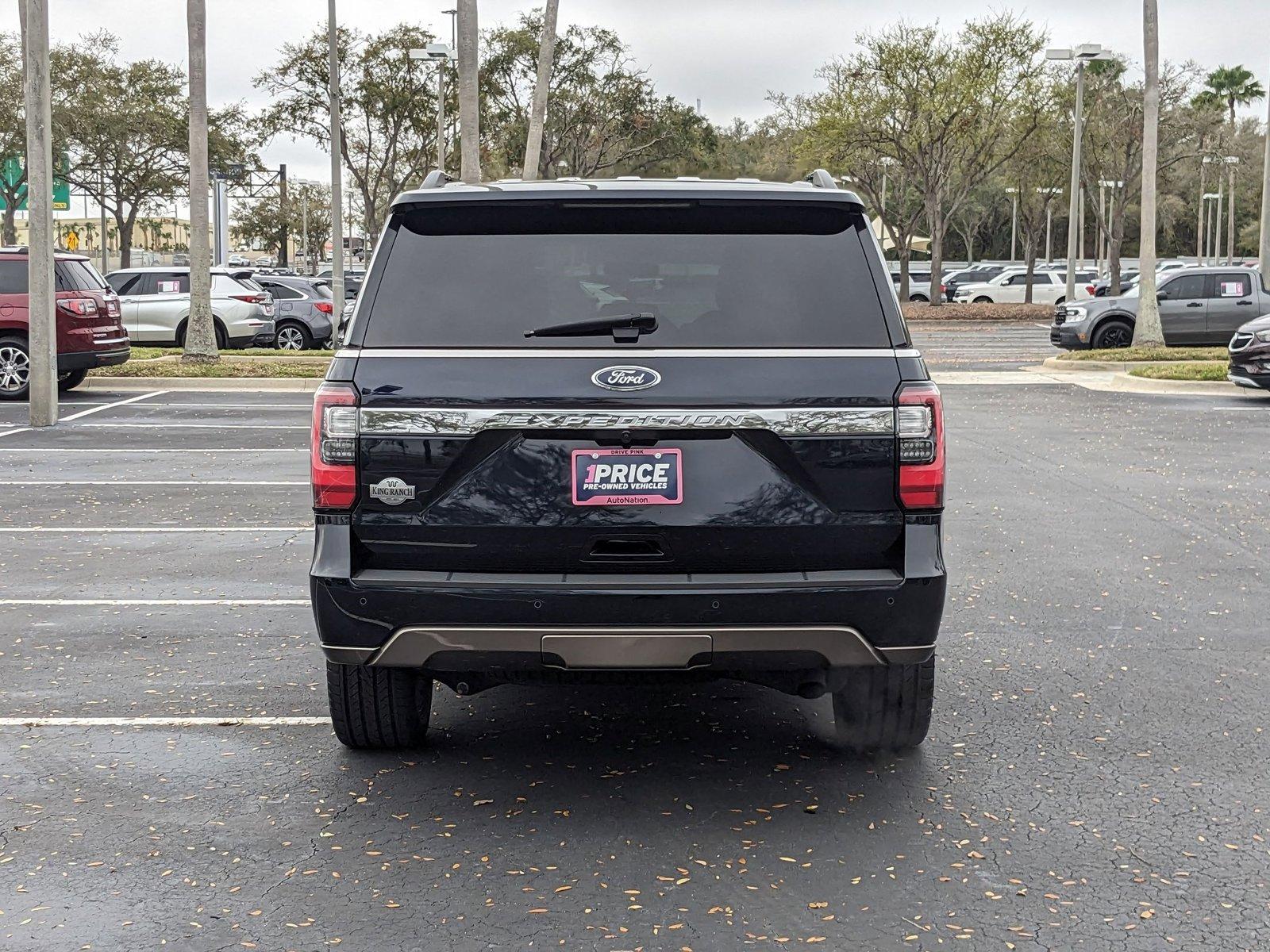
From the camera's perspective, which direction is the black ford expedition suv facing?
away from the camera

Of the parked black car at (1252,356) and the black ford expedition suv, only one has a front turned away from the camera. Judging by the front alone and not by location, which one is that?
the black ford expedition suv

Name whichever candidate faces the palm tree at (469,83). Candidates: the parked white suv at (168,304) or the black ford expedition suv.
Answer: the black ford expedition suv

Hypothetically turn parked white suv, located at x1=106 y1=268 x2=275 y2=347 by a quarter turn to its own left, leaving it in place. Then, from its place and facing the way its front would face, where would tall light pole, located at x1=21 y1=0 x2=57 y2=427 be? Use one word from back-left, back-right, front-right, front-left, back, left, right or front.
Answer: front-left

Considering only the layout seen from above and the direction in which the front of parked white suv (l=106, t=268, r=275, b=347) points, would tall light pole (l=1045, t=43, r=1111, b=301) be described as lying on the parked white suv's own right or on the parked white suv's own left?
on the parked white suv's own right

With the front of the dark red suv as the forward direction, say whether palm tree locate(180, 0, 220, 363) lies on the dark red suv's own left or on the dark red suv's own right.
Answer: on the dark red suv's own right

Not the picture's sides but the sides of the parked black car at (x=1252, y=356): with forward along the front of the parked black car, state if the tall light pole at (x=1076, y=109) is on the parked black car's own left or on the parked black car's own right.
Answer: on the parked black car's own right

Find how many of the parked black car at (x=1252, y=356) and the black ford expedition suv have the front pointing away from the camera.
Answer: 1

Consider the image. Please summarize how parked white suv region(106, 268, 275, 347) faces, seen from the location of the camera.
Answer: facing away from the viewer and to the left of the viewer

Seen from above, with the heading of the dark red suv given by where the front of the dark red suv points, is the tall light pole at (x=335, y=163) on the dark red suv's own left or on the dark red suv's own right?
on the dark red suv's own right

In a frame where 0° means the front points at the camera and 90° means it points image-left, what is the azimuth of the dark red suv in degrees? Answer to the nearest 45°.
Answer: approximately 135°
